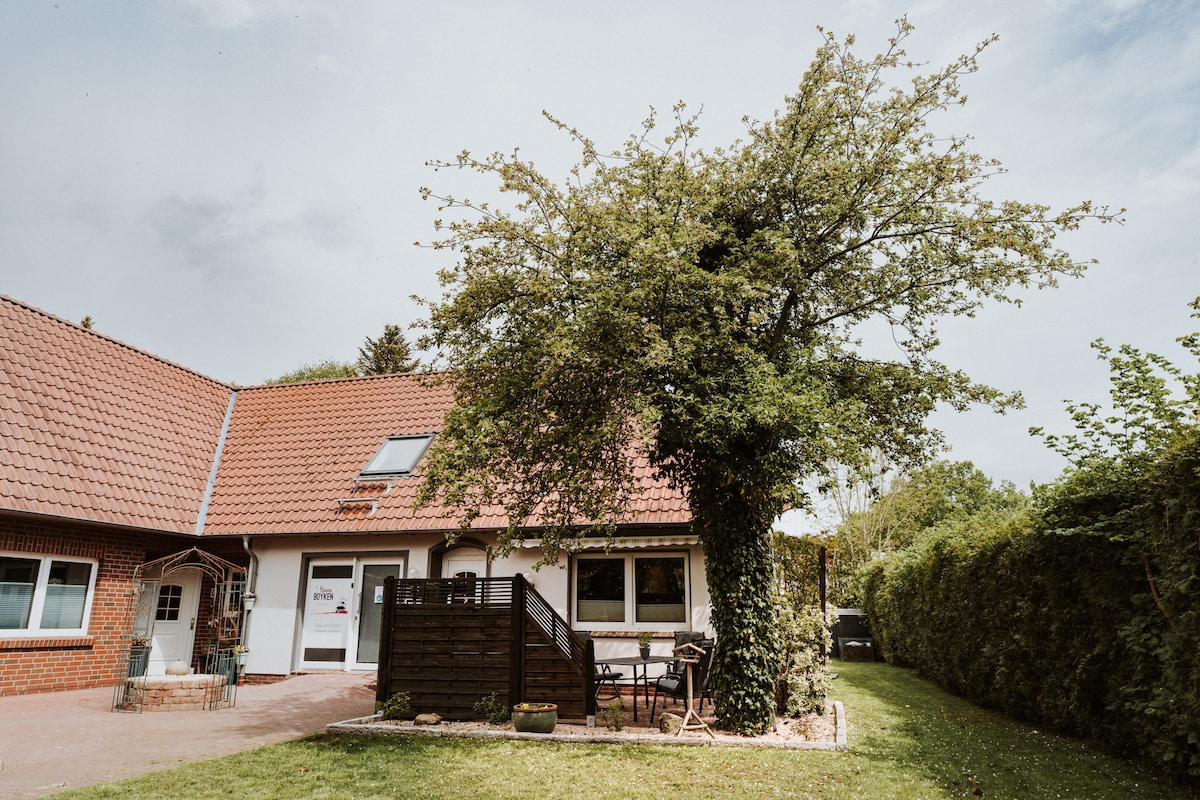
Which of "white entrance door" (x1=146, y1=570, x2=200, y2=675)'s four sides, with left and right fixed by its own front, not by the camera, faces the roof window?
left

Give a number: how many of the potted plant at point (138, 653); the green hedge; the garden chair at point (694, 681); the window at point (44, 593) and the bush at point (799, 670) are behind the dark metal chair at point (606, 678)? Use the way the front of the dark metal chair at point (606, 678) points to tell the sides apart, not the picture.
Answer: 2

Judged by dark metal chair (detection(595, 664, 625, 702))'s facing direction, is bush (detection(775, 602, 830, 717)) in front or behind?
in front

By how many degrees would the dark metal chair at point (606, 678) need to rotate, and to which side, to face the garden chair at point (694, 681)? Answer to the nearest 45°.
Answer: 0° — it already faces it

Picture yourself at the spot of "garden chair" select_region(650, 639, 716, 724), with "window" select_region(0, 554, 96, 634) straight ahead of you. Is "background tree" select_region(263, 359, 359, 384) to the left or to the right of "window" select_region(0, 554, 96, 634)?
right

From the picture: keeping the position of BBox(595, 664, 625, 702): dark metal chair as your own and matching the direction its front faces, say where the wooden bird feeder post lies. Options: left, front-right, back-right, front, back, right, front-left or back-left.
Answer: front-right

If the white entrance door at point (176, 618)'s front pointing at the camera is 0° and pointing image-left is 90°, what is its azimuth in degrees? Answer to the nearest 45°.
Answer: approximately 0°

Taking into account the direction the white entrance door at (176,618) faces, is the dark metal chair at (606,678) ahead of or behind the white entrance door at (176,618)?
ahead

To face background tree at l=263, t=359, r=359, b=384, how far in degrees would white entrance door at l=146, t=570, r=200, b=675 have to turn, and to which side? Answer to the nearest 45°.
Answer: approximately 180°

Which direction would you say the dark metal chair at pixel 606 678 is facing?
to the viewer's right

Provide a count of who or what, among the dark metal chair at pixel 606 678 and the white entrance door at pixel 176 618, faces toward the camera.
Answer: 1
